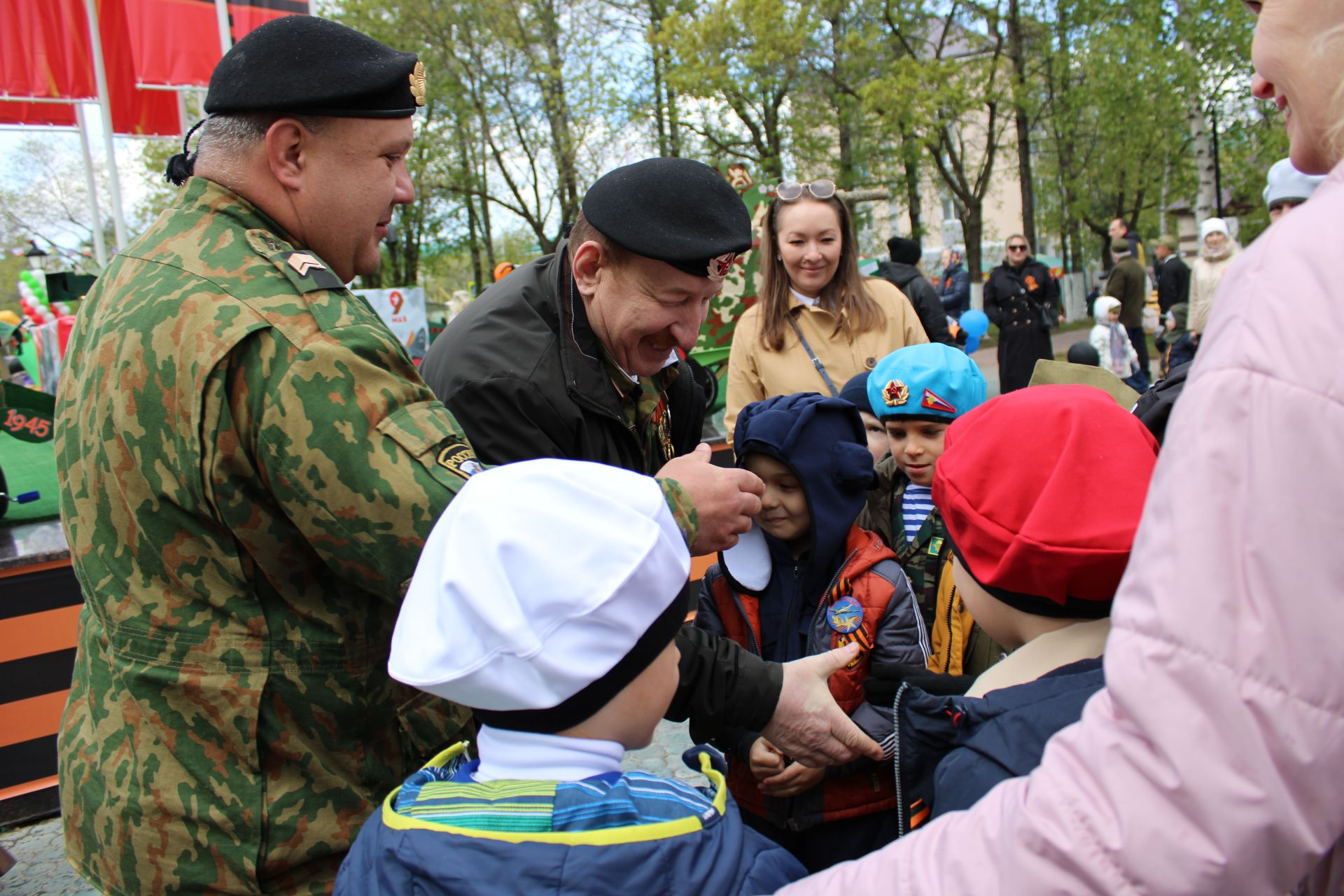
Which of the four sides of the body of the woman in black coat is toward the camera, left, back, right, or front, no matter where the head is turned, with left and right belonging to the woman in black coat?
front

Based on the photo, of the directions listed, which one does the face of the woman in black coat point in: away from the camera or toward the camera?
toward the camera

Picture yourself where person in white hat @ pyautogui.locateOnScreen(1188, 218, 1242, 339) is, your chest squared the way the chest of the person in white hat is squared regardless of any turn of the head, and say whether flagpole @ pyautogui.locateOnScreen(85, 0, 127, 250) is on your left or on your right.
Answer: on your right

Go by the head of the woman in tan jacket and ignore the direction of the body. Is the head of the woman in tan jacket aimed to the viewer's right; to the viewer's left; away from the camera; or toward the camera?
toward the camera

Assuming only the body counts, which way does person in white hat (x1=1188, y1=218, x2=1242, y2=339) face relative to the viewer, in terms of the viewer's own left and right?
facing the viewer

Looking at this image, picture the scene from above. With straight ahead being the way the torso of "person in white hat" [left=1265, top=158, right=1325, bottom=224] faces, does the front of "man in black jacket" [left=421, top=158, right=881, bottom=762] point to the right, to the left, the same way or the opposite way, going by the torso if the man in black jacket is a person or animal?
to the left

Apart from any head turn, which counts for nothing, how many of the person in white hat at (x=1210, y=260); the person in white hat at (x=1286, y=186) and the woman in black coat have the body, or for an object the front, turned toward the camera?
3

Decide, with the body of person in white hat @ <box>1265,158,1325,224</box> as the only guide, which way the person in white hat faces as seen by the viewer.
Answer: toward the camera

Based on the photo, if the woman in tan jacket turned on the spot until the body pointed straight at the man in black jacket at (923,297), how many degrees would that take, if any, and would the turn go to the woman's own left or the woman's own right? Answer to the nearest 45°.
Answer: approximately 180°

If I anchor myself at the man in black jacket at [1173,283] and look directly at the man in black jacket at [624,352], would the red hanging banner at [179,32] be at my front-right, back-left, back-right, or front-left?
front-right

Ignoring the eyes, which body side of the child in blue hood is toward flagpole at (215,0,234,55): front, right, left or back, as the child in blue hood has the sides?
right

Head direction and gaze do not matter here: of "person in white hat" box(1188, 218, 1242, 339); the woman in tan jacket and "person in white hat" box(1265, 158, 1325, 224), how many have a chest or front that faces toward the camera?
3

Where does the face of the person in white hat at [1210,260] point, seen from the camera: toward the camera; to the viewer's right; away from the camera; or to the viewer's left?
toward the camera

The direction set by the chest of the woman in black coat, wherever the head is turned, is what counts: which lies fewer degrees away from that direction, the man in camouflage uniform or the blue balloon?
the man in camouflage uniform

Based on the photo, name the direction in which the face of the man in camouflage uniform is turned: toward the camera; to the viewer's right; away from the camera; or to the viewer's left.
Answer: to the viewer's right
